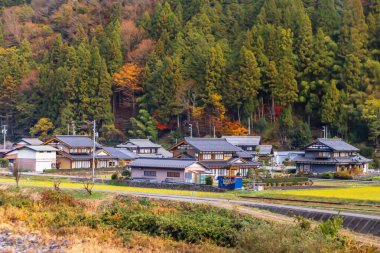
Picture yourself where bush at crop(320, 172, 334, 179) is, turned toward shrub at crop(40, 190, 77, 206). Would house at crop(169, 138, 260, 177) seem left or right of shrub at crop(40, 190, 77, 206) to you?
right

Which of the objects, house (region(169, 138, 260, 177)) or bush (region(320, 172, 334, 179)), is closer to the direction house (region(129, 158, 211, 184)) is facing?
the bush

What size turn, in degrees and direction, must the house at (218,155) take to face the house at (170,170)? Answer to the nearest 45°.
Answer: approximately 90° to its right

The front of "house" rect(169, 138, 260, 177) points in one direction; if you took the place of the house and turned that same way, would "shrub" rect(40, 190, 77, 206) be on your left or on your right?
on your right

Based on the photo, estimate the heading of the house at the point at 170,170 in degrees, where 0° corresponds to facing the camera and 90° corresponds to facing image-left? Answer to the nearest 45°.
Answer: approximately 315°

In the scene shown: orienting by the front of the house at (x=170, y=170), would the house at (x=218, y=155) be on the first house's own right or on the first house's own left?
on the first house's own left

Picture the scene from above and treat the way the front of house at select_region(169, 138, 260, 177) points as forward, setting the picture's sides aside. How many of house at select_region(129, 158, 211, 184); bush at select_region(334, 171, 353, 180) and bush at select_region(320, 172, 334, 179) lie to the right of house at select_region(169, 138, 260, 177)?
1
